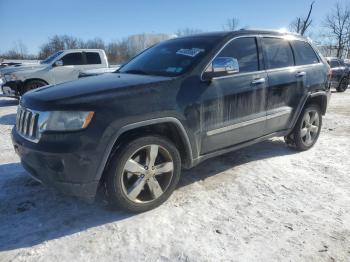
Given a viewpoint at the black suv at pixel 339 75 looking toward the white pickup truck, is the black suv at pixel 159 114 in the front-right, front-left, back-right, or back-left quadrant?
front-left

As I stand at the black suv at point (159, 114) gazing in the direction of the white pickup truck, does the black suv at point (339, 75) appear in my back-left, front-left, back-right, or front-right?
front-right

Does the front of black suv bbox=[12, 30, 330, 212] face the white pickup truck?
no

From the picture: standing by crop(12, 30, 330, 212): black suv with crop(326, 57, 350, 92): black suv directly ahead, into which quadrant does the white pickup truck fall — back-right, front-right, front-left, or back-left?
front-left

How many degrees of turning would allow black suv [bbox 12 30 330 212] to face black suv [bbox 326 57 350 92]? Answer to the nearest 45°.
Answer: approximately 180°

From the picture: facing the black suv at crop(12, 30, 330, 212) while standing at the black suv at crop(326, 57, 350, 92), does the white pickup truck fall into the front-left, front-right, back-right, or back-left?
front-right

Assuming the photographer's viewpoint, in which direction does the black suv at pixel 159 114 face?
facing the viewer and to the left of the viewer
